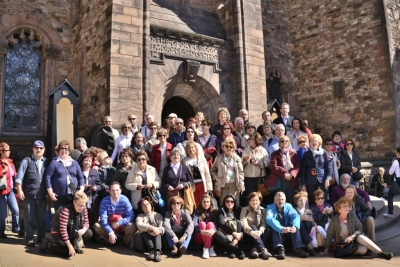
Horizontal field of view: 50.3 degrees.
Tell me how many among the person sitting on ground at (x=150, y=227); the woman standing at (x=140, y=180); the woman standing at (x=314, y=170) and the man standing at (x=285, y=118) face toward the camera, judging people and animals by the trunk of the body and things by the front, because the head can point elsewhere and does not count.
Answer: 4

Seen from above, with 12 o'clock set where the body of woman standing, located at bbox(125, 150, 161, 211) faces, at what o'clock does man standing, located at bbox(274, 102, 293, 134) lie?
The man standing is roughly at 8 o'clock from the woman standing.

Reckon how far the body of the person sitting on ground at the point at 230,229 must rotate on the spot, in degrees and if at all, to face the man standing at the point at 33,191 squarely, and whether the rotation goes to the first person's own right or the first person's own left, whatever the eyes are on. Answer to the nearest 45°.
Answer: approximately 90° to the first person's own right

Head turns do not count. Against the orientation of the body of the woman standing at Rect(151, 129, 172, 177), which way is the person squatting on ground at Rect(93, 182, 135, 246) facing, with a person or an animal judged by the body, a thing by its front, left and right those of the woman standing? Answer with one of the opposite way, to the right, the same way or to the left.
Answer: the same way

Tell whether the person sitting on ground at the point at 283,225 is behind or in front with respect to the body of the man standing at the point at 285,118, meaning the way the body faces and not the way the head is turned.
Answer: in front

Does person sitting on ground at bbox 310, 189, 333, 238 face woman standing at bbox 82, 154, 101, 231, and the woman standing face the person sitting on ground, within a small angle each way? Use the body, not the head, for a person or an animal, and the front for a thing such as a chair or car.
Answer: no

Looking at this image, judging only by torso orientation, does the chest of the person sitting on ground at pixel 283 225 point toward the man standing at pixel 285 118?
no

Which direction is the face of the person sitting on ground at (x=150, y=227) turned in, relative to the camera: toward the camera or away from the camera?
toward the camera

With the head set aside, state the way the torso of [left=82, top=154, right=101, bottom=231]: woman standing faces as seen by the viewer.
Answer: toward the camera

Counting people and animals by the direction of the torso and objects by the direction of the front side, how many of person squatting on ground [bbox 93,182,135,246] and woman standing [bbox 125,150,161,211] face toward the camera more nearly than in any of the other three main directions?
2

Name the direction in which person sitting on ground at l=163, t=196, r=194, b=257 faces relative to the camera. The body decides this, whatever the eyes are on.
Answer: toward the camera

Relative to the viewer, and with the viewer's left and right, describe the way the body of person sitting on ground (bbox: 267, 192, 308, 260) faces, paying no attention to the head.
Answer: facing the viewer

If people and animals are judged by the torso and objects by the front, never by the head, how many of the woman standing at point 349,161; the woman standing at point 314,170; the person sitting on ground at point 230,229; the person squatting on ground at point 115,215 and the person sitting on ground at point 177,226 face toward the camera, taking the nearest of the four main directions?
5

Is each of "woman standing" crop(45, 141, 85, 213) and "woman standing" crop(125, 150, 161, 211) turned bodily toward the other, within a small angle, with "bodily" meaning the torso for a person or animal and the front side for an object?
no

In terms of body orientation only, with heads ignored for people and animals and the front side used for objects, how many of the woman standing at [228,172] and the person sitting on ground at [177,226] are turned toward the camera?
2

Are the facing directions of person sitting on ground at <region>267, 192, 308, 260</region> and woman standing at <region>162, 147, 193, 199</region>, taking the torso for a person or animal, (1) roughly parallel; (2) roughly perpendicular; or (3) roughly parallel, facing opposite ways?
roughly parallel

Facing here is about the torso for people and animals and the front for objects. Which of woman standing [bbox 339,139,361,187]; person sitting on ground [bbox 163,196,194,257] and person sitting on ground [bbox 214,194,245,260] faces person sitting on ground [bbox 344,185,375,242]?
the woman standing

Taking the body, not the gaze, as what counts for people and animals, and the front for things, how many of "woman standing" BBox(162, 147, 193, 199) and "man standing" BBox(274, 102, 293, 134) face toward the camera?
2

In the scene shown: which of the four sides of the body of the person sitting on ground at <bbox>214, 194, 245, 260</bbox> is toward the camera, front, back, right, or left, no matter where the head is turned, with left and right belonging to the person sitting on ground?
front

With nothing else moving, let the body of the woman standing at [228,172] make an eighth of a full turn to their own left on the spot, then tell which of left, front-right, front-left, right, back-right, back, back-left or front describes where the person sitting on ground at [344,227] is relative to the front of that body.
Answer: front-left

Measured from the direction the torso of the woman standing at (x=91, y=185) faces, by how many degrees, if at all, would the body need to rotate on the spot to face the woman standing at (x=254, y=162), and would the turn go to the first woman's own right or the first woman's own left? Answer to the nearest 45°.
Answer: approximately 90° to the first woman's own left

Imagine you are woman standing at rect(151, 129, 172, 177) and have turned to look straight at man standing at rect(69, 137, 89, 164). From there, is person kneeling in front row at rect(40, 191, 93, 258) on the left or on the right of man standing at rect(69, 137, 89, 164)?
left

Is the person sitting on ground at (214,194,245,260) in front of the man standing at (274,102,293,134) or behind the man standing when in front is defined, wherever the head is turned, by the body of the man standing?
in front
